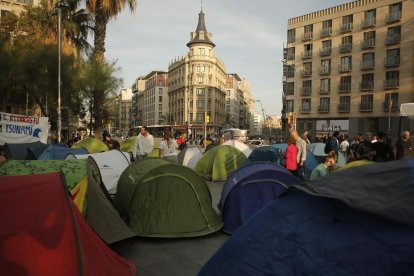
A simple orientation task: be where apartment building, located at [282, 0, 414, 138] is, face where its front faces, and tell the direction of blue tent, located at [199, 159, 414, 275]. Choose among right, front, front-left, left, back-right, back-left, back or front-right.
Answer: front-left

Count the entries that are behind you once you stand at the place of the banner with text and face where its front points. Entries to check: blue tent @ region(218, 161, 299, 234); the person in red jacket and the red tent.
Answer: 0

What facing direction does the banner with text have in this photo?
toward the camera

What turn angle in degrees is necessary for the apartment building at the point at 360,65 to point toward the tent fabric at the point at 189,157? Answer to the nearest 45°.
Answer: approximately 45° to its left

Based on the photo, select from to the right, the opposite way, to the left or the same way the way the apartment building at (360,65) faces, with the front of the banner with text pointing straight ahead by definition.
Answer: to the right
